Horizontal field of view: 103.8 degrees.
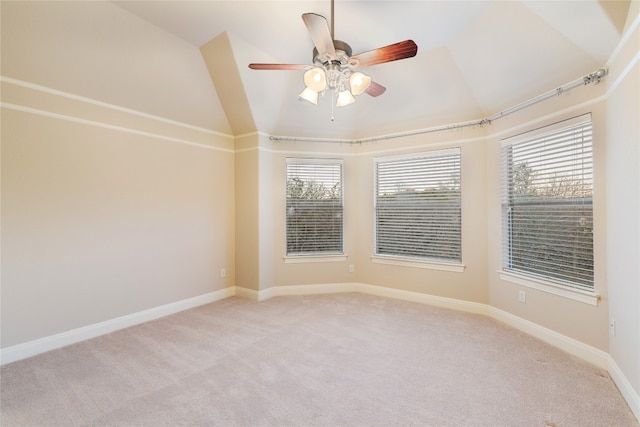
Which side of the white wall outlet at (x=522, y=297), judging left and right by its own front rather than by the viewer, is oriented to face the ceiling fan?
front

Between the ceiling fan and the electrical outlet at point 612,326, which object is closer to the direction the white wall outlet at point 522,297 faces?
the ceiling fan

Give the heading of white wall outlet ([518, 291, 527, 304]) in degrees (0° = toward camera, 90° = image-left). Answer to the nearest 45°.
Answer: approximately 45°

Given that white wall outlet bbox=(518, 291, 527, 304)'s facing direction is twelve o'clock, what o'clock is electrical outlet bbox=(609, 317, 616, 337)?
The electrical outlet is roughly at 9 o'clock from the white wall outlet.
